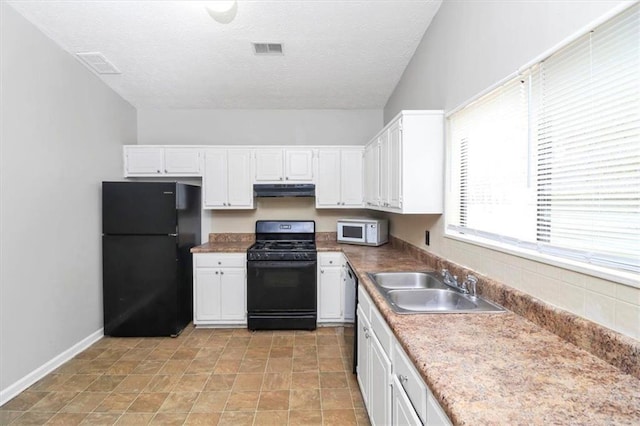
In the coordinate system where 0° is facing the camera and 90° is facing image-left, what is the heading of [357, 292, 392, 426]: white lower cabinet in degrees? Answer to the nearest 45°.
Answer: approximately 90°

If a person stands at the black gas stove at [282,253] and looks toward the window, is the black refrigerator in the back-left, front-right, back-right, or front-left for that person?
back-right

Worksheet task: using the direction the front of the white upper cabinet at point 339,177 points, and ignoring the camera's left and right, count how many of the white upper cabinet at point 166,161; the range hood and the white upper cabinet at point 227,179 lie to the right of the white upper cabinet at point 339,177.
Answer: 3

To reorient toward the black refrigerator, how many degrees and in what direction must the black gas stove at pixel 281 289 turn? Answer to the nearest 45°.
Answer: approximately 90° to its right

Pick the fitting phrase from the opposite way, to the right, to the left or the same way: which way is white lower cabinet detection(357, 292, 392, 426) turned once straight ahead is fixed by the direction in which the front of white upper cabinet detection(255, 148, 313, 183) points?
to the right

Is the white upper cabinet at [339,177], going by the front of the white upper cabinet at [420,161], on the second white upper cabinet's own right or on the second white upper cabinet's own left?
on the second white upper cabinet's own right

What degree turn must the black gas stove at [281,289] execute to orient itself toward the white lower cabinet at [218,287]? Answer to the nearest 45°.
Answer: approximately 90° to its right

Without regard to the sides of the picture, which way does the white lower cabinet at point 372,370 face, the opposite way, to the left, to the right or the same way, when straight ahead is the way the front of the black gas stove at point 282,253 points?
to the right

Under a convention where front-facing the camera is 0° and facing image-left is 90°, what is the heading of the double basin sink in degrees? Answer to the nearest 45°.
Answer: approximately 90°

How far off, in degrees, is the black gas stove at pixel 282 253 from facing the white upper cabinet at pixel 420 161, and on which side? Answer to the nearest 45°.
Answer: approximately 45° to its left
